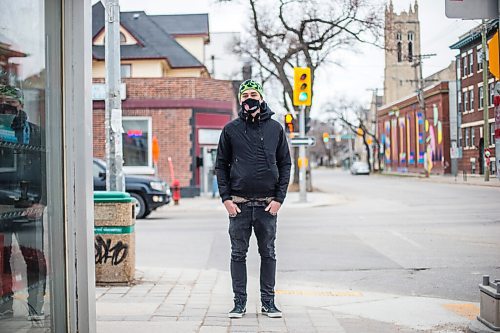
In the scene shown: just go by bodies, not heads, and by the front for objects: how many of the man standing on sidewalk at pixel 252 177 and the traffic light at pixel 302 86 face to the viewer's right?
0

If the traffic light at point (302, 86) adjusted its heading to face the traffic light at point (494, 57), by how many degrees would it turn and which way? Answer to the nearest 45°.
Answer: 0° — it already faces it

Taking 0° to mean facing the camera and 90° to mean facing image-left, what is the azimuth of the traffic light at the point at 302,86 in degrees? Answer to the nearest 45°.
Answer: approximately 0°

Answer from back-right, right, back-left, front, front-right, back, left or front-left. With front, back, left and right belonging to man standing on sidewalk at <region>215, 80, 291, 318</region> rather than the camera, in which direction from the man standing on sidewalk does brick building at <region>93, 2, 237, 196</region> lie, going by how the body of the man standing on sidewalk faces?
back

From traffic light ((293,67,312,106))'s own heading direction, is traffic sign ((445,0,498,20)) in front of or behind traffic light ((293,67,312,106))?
in front

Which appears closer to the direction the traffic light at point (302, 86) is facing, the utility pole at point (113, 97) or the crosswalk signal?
the utility pole

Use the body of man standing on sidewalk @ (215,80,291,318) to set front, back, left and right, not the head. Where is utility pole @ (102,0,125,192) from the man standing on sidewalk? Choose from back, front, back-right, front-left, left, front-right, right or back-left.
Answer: back-right
